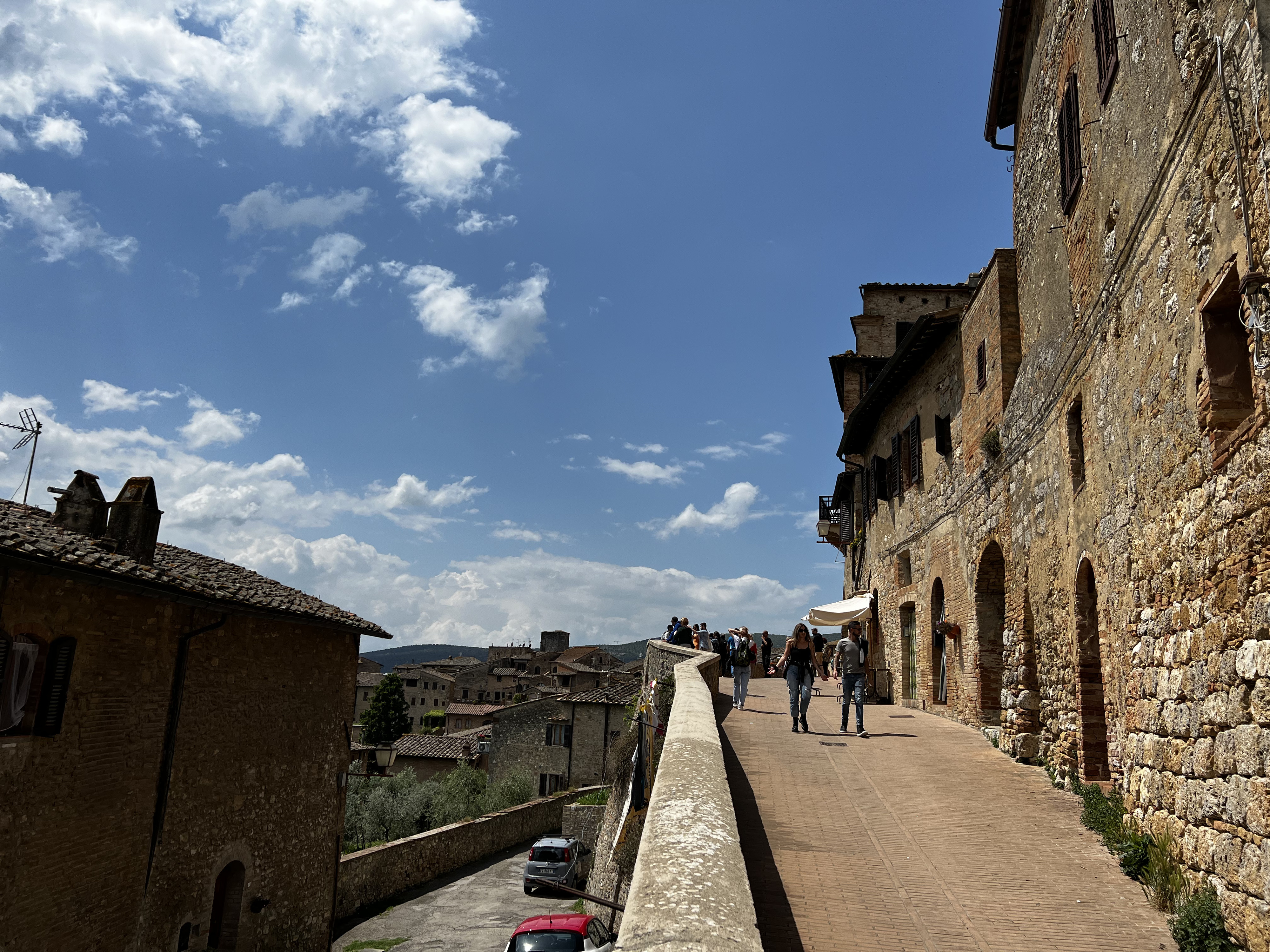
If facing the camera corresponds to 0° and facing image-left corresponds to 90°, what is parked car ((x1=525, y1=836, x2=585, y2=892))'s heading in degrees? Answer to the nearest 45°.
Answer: approximately 225°

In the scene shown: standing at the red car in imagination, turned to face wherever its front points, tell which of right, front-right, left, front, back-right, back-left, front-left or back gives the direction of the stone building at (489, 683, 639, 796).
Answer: front-left

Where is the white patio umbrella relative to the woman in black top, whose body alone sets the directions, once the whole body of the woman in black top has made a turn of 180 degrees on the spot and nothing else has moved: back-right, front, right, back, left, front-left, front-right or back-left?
front

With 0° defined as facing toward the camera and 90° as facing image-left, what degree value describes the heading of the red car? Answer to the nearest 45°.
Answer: approximately 225°

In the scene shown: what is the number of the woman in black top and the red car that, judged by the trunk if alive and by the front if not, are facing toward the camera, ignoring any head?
1

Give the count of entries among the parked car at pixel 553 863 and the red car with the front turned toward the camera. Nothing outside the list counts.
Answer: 0

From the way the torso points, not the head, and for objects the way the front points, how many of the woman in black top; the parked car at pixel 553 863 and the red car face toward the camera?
1

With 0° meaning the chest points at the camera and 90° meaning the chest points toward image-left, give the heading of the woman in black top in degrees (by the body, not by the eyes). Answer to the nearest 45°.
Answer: approximately 0°

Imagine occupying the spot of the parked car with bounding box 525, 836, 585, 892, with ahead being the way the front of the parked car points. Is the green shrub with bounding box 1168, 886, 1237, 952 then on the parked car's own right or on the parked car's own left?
on the parked car's own right
